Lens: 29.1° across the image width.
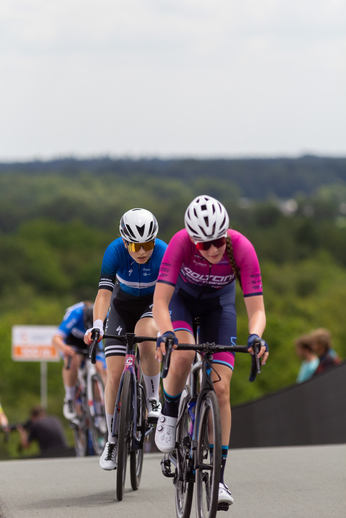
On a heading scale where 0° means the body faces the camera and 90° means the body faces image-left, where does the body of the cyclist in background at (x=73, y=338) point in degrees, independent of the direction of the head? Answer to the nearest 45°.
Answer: approximately 0°

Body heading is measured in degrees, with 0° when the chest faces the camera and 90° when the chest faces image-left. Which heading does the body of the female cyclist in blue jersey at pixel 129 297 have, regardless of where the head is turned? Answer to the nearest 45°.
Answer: approximately 0°

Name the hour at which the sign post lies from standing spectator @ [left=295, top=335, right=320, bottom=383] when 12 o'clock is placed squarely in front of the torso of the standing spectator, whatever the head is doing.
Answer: The sign post is roughly at 2 o'clock from the standing spectator.

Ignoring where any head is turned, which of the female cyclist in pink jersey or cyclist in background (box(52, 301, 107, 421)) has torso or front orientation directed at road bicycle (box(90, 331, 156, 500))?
the cyclist in background

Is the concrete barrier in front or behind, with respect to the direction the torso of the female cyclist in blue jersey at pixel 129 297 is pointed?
behind

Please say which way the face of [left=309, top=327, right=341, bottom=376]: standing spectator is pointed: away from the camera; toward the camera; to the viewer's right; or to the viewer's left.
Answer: to the viewer's left

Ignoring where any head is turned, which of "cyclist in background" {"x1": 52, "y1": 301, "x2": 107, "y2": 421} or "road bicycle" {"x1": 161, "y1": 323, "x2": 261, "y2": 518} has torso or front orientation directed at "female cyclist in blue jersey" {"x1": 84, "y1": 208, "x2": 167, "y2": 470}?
the cyclist in background

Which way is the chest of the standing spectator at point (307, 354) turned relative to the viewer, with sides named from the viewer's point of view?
facing to the left of the viewer

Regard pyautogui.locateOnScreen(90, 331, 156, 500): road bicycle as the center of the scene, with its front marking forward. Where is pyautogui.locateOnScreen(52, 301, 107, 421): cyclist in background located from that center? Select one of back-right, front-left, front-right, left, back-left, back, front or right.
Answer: back
